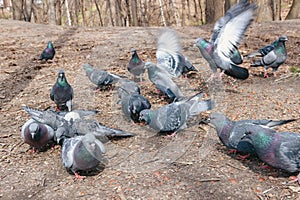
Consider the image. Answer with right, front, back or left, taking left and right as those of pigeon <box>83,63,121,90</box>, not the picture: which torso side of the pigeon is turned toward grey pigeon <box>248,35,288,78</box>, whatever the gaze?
back

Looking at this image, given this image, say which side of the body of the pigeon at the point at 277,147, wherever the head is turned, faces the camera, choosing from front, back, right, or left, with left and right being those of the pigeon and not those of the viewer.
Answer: left

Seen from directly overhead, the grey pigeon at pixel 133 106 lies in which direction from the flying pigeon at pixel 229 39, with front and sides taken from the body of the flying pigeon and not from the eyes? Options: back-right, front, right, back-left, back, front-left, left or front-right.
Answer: front-left

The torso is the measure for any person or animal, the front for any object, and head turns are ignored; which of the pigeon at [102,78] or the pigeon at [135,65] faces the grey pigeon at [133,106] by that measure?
the pigeon at [135,65]

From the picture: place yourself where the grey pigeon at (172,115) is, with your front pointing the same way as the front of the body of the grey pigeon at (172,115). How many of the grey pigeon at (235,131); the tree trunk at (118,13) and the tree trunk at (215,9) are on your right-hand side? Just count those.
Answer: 2

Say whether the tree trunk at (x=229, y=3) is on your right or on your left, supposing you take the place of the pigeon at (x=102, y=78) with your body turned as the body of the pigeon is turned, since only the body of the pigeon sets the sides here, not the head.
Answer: on your right

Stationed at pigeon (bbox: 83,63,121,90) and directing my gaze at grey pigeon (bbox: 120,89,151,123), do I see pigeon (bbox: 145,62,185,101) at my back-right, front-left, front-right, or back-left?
front-left

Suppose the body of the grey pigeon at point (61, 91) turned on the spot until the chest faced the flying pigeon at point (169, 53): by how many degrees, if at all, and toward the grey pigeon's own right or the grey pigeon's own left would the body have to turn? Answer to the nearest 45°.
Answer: approximately 90° to the grey pigeon's own left

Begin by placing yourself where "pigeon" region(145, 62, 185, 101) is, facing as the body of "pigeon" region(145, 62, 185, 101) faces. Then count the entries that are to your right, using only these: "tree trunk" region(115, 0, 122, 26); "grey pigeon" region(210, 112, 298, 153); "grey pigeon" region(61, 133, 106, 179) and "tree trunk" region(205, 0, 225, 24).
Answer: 2

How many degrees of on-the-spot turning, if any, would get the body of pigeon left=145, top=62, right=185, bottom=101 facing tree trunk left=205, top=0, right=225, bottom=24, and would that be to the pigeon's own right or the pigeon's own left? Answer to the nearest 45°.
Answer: approximately 90° to the pigeon's own right

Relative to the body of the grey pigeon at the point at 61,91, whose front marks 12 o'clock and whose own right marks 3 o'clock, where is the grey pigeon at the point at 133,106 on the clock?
the grey pigeon at the point at 133,106 is roughly at 10 o'clock from the grey pigeon at the point at 61,91.

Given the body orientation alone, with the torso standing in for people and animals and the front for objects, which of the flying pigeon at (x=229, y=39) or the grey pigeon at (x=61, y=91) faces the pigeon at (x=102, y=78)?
the flying pigeon

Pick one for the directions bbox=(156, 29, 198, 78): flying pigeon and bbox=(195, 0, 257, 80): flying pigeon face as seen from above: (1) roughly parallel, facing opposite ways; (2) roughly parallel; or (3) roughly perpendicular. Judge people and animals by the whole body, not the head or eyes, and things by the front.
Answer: roughly parallel

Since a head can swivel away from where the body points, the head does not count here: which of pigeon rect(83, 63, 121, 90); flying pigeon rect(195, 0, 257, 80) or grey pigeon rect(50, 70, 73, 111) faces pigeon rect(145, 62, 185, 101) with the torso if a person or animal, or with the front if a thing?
the flying pigeon

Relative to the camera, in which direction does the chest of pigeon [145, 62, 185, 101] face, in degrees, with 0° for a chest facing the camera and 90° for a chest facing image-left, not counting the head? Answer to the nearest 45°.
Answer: approximately 90°

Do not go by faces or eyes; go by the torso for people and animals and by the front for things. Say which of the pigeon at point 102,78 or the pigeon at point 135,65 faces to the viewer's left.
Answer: the pigeon at point 102,78

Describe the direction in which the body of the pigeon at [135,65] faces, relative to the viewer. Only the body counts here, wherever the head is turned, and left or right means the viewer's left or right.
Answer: facing the viewer

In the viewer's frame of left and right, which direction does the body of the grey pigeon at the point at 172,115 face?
facing to the left of the viewer

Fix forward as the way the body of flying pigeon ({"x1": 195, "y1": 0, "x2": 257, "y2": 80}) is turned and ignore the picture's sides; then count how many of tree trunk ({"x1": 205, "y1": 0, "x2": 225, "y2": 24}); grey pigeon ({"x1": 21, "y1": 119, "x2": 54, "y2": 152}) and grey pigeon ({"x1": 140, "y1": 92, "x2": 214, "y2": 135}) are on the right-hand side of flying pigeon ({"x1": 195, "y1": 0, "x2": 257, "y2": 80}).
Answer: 1
